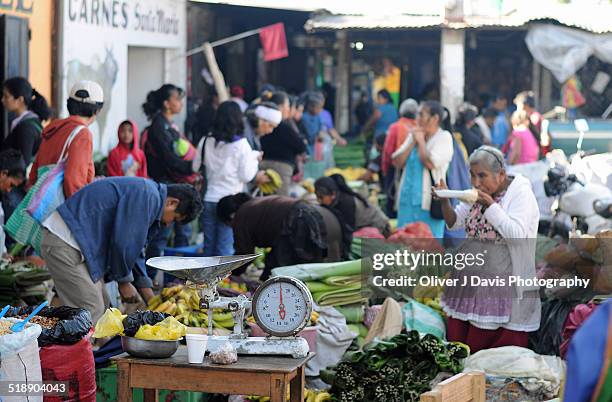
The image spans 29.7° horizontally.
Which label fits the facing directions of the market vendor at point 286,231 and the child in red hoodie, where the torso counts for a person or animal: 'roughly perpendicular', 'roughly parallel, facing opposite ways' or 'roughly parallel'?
roughly perpendicular

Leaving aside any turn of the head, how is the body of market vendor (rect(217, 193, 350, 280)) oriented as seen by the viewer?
to the viewer's left

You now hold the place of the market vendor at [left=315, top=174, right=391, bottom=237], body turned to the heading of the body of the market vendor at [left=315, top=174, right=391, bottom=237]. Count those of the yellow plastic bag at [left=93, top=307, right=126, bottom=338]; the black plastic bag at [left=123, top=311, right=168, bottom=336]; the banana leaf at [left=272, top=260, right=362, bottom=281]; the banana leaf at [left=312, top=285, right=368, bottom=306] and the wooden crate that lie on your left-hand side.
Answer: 5

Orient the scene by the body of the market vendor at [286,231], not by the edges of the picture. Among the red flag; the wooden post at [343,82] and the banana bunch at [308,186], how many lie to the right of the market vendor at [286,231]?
3

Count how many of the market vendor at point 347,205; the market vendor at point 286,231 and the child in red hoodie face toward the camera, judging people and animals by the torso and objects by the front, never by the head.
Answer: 1

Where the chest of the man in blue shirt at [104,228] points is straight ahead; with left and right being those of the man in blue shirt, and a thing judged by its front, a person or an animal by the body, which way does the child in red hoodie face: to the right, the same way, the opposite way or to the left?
to the right

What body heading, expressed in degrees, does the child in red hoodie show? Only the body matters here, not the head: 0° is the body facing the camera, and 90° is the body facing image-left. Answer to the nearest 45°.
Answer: approximately 0°

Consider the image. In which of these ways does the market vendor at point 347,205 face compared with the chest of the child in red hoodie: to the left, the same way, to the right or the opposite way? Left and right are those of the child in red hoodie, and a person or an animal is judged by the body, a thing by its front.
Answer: to the right

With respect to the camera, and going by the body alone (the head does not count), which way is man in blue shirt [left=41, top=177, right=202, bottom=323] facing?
to the viewer's right

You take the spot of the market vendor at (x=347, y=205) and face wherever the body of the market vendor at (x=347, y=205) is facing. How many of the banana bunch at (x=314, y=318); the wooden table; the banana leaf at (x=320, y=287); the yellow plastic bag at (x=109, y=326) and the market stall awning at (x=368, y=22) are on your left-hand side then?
4

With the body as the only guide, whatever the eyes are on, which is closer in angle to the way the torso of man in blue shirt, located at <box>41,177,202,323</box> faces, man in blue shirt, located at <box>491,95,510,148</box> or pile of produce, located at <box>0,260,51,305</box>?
the man in blue shirt

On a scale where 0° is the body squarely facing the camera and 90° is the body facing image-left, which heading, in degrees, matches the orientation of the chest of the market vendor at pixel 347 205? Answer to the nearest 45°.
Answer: approximately 90°

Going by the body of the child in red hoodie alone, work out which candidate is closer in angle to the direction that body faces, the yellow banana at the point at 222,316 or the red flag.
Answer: the yellow banana

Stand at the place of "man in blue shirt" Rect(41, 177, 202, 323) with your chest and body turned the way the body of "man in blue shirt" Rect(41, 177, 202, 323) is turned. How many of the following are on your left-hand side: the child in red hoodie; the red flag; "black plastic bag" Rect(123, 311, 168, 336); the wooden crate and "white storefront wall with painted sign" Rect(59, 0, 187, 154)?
3
